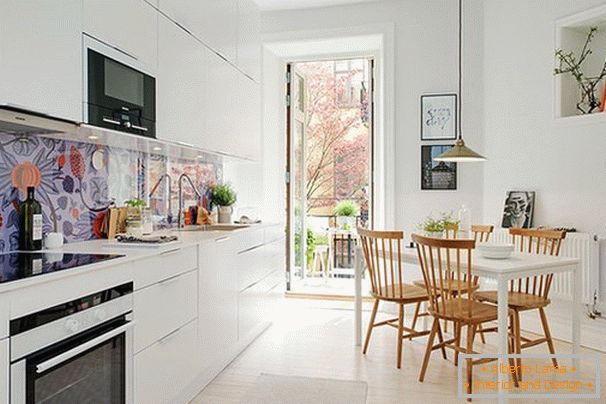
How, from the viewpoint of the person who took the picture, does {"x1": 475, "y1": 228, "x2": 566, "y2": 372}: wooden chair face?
facing the viewer and to the left of the viewer

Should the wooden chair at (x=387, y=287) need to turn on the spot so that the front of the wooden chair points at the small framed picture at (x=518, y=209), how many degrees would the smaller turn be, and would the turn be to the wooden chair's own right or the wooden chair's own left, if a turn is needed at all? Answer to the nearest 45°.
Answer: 0° — it already faces it

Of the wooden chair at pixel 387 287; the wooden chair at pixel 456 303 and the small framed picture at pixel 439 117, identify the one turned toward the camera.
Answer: the small framed picture

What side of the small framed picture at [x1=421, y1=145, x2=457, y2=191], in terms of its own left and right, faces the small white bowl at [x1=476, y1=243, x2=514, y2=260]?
front

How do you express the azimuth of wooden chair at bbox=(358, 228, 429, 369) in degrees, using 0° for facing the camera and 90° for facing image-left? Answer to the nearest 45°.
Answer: approximately 225°

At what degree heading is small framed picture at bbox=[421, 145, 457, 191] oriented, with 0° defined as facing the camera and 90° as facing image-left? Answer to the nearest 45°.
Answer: approximately 0°

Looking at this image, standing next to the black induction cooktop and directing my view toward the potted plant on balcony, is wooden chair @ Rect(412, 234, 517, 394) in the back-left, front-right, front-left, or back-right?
front-right

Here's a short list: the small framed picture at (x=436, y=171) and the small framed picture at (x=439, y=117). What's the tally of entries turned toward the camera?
2

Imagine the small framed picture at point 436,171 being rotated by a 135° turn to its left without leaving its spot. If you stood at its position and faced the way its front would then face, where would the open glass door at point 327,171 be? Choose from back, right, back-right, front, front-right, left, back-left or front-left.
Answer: left

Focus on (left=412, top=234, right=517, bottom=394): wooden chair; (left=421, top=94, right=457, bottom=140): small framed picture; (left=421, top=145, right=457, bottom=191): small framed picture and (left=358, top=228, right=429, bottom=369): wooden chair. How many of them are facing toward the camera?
2

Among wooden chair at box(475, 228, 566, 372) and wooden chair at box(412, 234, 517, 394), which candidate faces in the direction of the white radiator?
wooden chair at box(412, 234, 517, 394)

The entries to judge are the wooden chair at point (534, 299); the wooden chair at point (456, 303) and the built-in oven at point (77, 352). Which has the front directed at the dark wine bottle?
the wooden chair at point (534, 299)

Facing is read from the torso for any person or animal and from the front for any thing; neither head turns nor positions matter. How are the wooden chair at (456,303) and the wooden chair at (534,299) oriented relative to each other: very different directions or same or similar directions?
very different directions

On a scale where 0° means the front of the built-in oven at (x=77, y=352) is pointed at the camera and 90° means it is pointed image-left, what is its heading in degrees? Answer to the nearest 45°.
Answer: approximately 315°

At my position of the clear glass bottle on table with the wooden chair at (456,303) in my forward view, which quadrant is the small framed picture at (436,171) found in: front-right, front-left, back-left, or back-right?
back-right

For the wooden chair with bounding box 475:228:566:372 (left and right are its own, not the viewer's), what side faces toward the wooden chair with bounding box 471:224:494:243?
right

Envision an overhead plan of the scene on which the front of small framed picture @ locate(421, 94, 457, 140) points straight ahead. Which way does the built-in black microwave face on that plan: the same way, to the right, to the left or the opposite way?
to the left

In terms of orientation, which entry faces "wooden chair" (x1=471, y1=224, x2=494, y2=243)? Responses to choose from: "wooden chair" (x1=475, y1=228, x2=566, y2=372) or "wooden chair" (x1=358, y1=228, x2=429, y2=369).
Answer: "wooden chair" (x1=358, y1=228, x2=429, y2=369)

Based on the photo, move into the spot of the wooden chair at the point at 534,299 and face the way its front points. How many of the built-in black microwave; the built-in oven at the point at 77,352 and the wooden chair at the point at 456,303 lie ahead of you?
3
